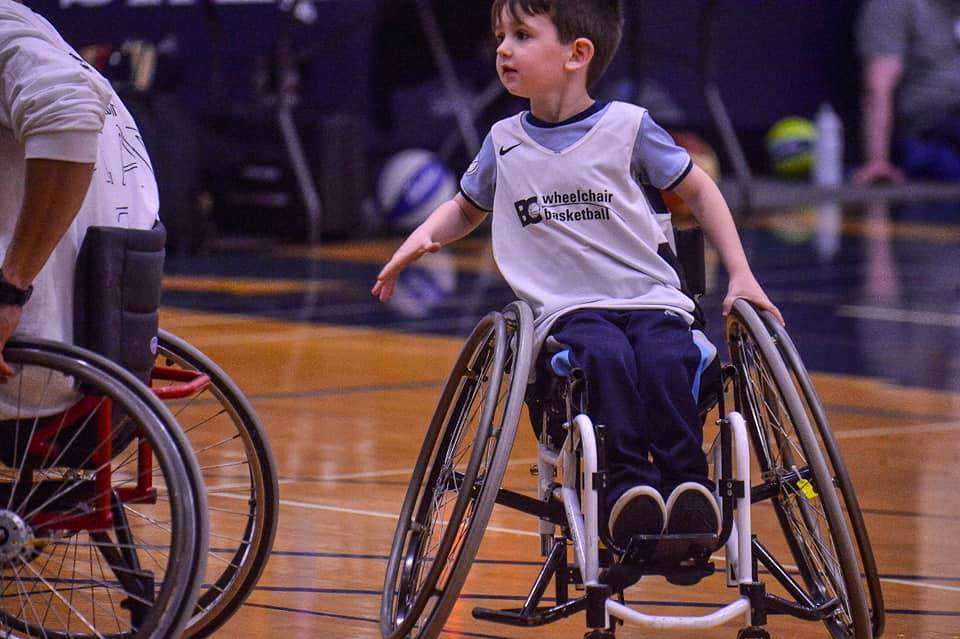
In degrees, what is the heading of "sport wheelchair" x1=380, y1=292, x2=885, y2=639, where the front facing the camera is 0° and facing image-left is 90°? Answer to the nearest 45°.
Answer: approximately 0°

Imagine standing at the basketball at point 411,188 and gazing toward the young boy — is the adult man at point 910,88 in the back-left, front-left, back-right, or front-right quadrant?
back-left

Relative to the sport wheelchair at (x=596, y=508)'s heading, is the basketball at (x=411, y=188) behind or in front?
behind

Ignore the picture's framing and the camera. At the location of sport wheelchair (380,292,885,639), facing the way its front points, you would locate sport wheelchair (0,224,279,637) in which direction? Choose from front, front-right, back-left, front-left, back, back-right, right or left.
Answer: right

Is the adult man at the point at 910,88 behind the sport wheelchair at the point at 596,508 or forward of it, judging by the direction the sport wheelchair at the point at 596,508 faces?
behind
